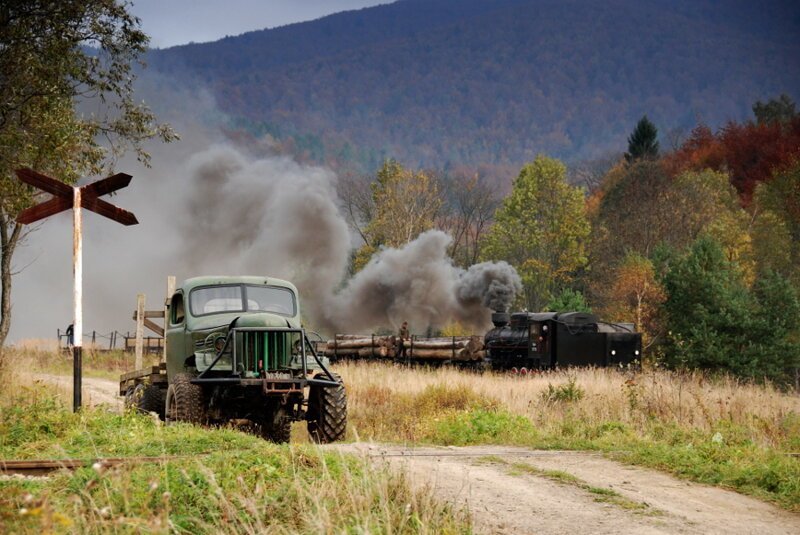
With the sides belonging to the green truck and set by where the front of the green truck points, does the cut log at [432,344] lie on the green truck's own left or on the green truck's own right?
on the green truck's own left

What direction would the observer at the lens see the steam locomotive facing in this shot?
facing away from the viewer and to the left of the viewer

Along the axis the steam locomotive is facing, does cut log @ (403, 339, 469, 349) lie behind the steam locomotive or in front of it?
in front

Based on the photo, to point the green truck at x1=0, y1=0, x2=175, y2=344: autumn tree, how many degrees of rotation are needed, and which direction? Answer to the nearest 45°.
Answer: approximately 180°
